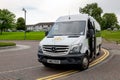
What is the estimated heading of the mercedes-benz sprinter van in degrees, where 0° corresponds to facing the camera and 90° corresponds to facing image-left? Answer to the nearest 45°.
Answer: approximately 45°
